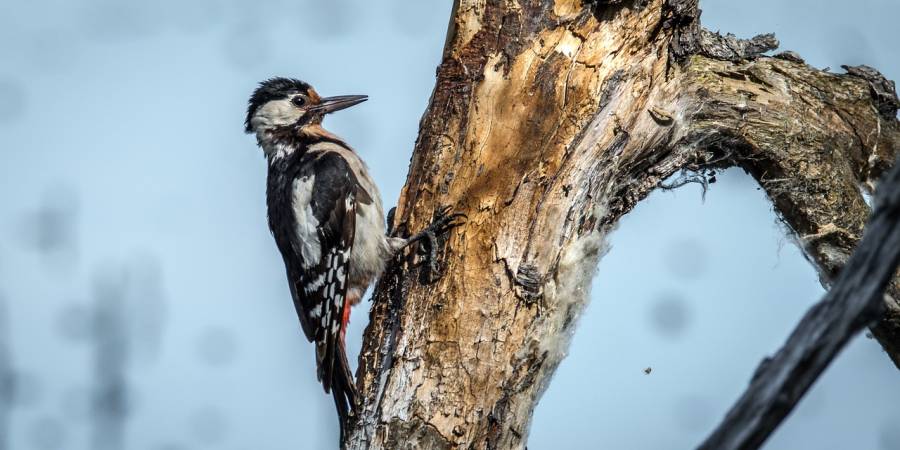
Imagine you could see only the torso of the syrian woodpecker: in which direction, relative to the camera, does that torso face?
to the viewer's right
